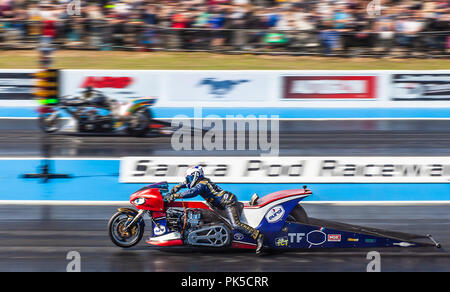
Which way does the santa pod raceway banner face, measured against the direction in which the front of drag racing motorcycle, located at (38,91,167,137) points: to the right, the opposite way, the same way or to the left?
to the left

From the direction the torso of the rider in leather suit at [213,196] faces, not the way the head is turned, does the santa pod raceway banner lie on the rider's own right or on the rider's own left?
on the rider's own right

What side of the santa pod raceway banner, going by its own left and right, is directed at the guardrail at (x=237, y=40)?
back

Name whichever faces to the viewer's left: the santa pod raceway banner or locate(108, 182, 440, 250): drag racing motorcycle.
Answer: the drag racing motorcycle

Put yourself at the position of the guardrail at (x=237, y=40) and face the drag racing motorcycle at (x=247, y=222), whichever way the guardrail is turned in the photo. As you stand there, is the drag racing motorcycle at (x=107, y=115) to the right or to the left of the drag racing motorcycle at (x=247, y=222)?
right

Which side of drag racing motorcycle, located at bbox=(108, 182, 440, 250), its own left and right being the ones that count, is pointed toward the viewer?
left

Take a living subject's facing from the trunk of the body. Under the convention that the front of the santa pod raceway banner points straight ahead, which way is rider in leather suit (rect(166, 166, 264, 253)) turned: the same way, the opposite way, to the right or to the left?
to the right

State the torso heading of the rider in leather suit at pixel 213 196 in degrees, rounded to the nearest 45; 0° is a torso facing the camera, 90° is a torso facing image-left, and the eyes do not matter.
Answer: approximately 90°

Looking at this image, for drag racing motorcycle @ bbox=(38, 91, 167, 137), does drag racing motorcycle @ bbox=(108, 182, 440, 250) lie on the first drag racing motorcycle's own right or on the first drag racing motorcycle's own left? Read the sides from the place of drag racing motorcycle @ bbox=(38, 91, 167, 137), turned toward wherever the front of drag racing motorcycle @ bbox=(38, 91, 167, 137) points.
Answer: on the first drag racing motorcycle's own left

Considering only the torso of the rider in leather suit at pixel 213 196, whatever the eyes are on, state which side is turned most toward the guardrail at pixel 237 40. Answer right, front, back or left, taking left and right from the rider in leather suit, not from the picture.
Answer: right

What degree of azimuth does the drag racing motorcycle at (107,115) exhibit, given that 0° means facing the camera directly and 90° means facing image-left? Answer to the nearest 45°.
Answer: approximately 90°

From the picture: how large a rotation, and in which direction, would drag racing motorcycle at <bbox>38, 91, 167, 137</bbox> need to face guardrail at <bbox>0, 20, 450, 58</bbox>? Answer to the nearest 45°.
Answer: approximately 135° to its right

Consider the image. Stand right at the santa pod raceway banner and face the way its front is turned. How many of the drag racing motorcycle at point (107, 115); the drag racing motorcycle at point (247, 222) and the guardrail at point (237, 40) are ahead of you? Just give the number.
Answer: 1

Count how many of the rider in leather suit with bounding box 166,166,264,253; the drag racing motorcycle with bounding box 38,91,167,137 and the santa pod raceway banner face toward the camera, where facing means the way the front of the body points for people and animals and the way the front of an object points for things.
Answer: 1

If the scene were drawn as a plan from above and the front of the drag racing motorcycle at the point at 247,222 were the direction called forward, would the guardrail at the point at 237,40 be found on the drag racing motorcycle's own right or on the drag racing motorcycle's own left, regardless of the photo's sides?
on the drag racing motorcycle's own right
